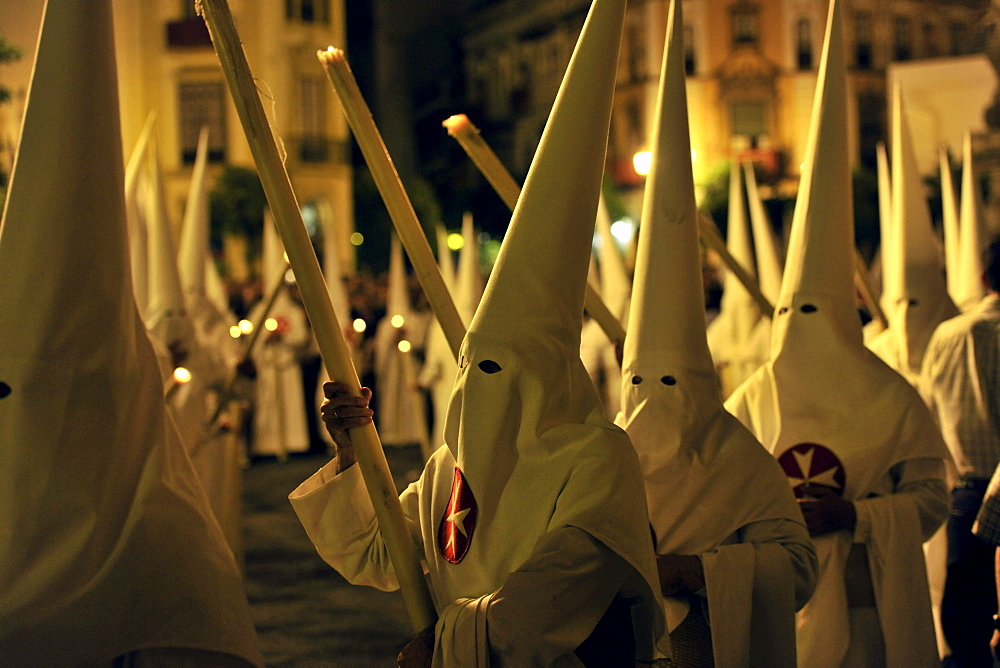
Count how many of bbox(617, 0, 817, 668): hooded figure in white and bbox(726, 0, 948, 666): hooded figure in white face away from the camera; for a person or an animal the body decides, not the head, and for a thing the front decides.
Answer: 0

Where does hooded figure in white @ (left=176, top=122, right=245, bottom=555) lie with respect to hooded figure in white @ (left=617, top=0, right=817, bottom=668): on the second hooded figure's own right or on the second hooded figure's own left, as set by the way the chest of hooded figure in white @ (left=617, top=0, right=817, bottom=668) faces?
on the second hooded figure's own right

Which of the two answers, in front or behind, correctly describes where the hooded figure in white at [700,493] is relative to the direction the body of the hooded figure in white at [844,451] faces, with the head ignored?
in front

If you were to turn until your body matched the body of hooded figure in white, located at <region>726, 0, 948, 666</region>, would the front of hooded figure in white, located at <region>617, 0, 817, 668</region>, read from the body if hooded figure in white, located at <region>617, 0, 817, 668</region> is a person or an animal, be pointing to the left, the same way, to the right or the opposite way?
the same way

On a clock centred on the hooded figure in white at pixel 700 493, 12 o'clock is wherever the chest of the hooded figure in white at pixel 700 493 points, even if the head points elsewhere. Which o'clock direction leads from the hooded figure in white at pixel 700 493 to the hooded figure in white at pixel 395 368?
the hooded figure in white at pixel 395 368 is roughly at 4 o'clock from the hooded figure in white at pixel 700 493.

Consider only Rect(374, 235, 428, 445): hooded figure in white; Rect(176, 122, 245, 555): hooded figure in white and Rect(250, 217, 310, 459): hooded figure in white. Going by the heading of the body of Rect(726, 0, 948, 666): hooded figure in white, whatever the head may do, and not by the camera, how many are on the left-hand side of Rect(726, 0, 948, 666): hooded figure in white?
0

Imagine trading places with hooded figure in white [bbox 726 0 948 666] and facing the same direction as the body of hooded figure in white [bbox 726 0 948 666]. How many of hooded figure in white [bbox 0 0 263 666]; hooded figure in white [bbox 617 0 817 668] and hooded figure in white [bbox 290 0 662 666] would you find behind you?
0

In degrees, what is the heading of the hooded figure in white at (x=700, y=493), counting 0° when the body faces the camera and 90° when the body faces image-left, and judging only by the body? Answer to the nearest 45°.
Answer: approximately 45°

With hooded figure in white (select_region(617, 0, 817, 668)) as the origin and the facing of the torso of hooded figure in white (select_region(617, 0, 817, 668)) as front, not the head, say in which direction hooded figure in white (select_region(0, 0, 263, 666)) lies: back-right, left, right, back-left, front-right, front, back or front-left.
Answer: front

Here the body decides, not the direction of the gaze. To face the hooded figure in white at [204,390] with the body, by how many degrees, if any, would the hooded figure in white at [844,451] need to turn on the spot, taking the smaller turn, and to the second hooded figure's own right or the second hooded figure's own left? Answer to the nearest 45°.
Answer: approximately 90° to the second hooded figure's own right
